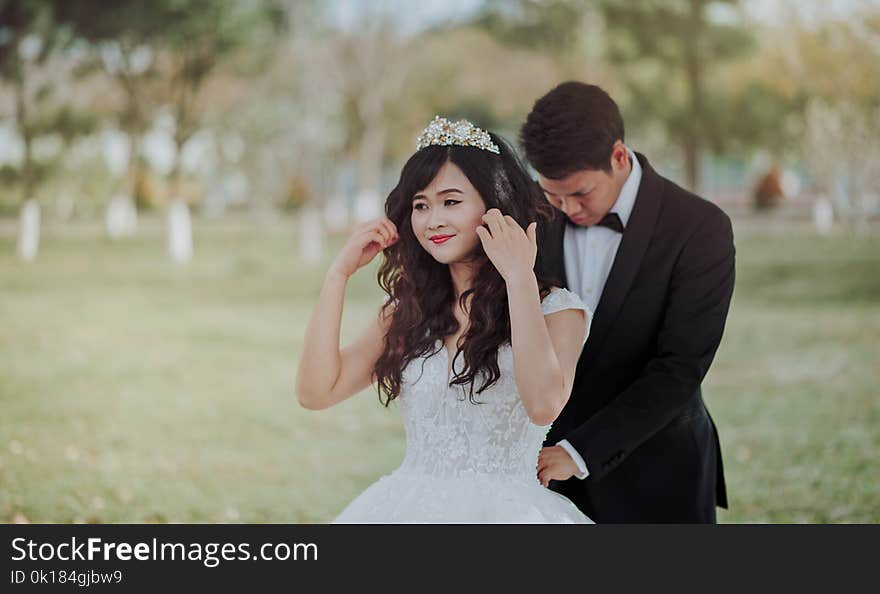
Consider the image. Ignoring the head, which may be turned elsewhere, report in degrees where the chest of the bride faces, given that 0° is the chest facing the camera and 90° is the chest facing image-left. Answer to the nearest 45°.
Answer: approximately 45°

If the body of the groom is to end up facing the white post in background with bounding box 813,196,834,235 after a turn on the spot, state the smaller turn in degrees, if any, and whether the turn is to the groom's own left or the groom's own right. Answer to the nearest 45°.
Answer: approximately 135° to the groom's own right

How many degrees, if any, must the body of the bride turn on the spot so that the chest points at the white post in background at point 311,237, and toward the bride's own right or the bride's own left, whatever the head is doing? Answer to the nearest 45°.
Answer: approximately 135° to the bride's own right

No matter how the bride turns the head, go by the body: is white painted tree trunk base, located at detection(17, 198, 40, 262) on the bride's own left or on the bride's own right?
on the bride's own right

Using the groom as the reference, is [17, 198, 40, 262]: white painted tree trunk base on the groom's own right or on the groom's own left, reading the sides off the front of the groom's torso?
on the groom's own right

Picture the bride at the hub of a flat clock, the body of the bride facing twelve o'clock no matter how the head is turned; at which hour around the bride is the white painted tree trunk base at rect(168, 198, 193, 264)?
The white painted tree trunk base is roughly at 4 o'clock from the bride.
